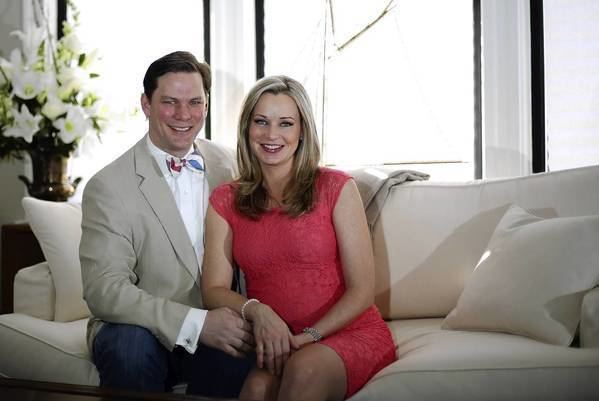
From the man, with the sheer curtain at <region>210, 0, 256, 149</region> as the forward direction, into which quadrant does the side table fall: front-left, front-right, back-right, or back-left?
front-left

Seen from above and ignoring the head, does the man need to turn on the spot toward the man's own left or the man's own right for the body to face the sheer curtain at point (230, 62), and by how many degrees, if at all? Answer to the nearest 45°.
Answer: approximately 135° to the man's own left

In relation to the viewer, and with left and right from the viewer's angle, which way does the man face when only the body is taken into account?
facing the viewer and to the right of the viewer

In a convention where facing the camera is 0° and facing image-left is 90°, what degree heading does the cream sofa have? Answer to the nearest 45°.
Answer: approximately 0°

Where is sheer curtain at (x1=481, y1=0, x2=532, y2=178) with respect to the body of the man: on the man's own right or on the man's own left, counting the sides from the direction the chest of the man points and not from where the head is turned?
on the man's own left

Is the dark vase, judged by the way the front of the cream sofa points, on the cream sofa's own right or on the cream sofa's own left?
on the cream sofa's own right

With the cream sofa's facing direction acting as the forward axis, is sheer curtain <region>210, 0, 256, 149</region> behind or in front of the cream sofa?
behind

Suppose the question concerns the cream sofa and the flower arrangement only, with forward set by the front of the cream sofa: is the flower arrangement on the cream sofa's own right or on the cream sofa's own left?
on the cream sofa's own right

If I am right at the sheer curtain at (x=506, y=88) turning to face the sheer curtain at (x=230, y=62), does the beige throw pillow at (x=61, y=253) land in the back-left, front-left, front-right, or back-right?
front-left
